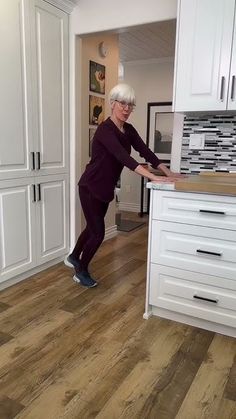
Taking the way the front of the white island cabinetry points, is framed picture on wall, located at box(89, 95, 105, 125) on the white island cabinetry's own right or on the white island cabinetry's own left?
on the white island cabinetry's own right

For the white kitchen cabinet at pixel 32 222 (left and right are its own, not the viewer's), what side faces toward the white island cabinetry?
front

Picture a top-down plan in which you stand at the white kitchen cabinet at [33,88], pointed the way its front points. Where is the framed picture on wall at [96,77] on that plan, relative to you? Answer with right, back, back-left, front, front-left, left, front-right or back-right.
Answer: left

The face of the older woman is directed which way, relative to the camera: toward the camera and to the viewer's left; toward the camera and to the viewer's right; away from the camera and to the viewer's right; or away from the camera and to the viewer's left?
toward the camera and to the viewer's right

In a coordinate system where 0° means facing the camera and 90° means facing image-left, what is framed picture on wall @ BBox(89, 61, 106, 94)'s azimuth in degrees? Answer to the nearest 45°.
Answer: approximately 315°

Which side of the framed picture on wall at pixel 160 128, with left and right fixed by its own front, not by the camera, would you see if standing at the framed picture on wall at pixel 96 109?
front

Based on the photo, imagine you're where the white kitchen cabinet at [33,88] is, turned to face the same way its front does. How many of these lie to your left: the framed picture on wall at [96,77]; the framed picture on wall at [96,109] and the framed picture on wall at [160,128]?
3

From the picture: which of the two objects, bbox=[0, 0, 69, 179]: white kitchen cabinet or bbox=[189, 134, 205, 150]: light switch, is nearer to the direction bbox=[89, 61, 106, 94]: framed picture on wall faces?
the light switch
